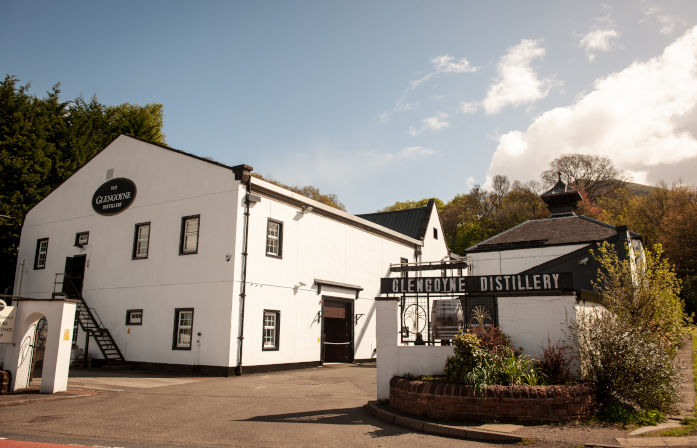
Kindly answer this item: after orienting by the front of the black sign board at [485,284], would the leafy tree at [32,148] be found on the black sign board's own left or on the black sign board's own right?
on the black sign board's own right

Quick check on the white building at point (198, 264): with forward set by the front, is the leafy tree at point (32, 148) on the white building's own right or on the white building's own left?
on the white building's own right

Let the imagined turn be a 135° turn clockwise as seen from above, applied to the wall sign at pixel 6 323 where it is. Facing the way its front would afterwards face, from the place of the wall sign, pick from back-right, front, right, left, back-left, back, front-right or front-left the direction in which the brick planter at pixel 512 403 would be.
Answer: back

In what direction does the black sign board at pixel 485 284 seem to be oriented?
toward the camera

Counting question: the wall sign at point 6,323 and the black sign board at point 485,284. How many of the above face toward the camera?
2

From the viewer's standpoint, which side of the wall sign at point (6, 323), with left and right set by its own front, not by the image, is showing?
front

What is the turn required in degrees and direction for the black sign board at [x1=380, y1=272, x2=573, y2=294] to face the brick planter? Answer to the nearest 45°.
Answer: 0° — it already faces it

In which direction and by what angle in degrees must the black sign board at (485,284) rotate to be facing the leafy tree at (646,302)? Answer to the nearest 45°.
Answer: approximately 135° to its left

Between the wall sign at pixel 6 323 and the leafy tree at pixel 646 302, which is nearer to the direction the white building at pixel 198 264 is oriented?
the wall sign

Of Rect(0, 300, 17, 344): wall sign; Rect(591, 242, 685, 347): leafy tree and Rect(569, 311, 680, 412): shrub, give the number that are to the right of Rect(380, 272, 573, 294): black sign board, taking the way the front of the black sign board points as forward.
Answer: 1

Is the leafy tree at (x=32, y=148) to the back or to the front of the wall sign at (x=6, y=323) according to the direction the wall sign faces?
to the back

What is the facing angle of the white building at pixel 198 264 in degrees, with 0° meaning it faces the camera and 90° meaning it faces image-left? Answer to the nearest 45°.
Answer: approximately 45°

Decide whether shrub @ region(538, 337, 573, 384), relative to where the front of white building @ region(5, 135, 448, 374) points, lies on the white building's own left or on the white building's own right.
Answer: on the white building's own left

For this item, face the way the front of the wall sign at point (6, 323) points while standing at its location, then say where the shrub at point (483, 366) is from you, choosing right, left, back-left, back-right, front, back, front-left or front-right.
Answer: front-left

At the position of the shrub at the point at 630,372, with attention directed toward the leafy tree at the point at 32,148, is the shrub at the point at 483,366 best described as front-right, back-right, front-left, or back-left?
front-left
